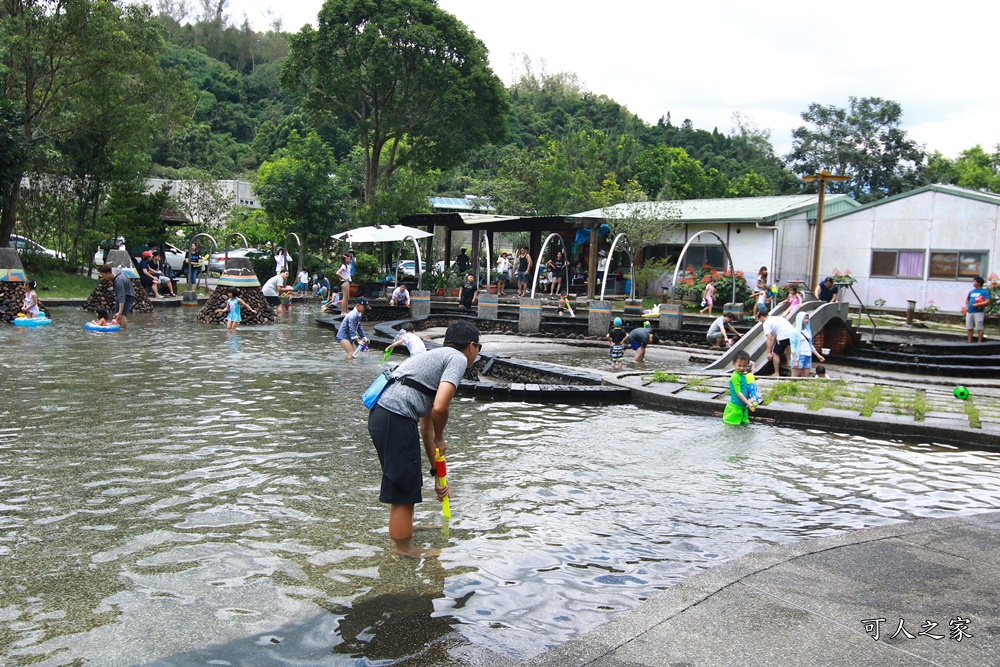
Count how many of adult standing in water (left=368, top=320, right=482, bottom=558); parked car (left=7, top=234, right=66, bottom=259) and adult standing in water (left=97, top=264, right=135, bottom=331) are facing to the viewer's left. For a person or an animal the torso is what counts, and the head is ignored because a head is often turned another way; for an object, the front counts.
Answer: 1

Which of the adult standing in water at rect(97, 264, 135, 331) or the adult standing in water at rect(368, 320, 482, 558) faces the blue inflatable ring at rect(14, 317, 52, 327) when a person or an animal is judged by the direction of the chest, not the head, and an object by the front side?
the adult standing in water at rect(97, 264, 135, 331)

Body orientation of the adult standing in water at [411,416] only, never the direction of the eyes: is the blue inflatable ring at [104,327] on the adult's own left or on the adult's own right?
on the adult's own left

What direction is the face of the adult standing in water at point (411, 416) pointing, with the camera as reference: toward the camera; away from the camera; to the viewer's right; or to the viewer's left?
to the viewer's right

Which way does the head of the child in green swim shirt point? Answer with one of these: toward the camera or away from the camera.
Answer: toward the camera

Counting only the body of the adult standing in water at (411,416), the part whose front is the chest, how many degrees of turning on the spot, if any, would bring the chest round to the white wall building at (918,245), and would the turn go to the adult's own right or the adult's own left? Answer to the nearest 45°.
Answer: approximately 45° to the adult's own left

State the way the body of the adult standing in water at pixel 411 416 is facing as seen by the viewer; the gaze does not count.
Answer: to the viewer's right
